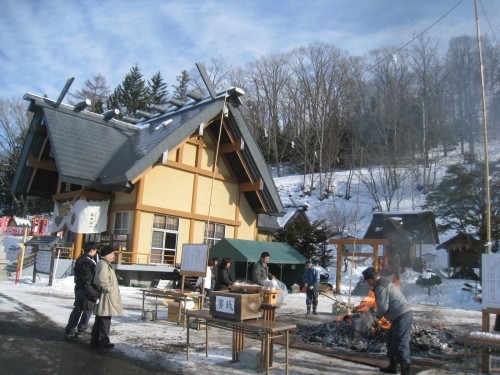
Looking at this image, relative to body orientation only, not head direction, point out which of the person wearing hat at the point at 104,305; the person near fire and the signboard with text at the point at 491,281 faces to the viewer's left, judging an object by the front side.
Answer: the person near fire

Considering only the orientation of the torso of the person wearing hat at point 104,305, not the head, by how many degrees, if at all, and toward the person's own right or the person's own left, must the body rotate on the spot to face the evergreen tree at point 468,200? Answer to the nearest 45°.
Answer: approximately 45° to the person's own left

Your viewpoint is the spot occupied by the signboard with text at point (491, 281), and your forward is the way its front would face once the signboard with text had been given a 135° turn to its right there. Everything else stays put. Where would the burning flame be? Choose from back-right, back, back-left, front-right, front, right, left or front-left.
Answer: front

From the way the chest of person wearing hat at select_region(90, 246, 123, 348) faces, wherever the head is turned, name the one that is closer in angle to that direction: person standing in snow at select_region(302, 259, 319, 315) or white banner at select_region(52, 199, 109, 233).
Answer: the person standing in snow

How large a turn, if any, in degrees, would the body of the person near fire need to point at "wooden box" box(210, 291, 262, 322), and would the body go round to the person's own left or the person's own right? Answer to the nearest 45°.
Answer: approximately 45° to the person's own left

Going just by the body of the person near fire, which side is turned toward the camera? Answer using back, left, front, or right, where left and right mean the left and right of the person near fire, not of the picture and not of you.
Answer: left

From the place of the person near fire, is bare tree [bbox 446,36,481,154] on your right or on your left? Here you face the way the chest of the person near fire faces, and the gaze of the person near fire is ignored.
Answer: on your right

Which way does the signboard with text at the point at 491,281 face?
toward the camera

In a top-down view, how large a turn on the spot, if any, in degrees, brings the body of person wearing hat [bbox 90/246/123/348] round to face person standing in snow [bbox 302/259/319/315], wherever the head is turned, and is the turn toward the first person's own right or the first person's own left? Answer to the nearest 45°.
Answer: approximately 45° to the first person's own left

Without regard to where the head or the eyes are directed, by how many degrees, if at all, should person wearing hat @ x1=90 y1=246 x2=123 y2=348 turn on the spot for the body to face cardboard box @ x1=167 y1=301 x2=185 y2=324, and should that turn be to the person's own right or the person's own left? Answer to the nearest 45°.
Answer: approximately 45° to the person's own left

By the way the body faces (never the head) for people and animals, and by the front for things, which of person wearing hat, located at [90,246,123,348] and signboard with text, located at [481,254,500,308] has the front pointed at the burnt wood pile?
the person wearing hat

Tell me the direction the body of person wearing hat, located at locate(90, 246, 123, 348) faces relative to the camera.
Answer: to the viewer's right
